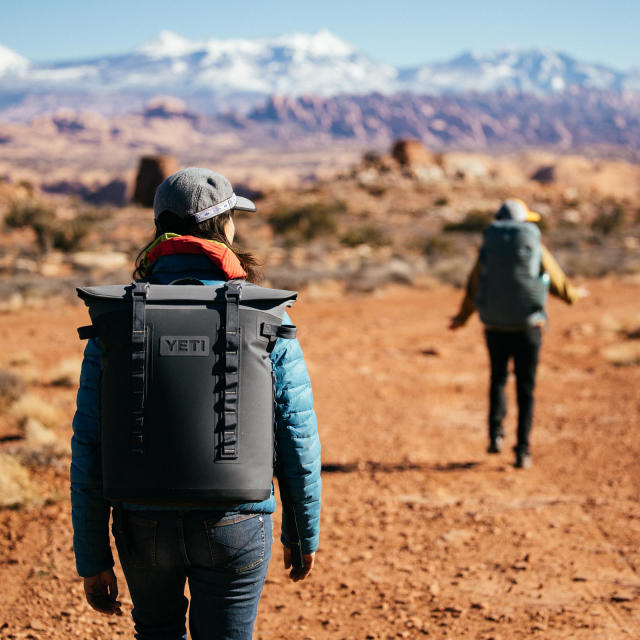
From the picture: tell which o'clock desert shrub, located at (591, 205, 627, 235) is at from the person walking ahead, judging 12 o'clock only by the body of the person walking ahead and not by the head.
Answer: The desert shrub is roughly at 12 o'clock from the person walking ahead.

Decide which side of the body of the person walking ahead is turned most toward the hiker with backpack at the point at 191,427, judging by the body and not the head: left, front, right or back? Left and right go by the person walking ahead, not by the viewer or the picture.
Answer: back

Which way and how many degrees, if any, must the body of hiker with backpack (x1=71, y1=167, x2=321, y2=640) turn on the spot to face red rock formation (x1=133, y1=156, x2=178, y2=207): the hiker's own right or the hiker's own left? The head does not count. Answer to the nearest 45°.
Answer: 0° — they already face it

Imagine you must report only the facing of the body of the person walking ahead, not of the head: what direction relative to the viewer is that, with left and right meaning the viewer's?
facing away from the viewer

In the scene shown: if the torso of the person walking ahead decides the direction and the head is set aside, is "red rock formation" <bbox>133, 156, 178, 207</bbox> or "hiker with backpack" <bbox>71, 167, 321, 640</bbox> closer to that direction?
the red rock formation

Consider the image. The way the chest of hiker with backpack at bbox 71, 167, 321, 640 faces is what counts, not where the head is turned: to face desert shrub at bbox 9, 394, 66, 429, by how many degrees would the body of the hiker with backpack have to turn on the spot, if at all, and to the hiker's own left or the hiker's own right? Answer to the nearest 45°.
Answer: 0° — they already face it

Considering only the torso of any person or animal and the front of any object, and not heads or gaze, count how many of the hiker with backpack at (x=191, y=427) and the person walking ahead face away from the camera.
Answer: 2

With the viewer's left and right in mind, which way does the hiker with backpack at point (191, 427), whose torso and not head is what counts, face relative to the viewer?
facing away from the viewer
